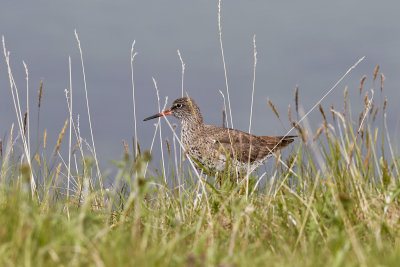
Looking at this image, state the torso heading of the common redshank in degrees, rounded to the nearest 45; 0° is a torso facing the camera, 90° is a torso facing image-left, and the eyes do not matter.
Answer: approximately 90°
